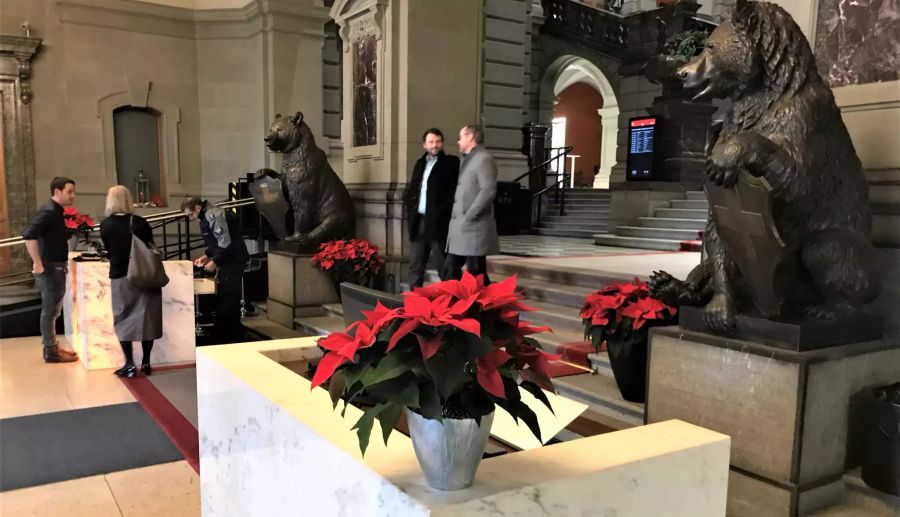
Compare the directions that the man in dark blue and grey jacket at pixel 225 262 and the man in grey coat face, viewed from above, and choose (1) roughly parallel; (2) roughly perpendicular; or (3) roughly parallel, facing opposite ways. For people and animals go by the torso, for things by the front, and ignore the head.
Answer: roughly parallel

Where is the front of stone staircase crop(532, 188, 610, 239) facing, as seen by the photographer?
facing the viewer

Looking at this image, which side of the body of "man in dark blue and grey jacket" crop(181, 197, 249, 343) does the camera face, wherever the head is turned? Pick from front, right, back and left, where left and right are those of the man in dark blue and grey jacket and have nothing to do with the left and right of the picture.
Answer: left

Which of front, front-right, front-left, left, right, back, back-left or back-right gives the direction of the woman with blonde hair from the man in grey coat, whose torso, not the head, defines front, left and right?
front

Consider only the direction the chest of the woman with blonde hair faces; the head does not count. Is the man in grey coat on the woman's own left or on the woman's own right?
on the woman's own right

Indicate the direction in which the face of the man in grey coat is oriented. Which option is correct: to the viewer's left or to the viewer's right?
to the viewer's left

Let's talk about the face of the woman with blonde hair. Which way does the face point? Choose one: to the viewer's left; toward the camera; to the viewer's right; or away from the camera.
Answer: away from the camera

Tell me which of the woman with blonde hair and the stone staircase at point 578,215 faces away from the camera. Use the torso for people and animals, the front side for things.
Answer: the woman with blonde hair

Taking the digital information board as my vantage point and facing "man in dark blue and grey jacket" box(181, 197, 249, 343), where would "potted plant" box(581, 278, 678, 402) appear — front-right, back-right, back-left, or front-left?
front-left

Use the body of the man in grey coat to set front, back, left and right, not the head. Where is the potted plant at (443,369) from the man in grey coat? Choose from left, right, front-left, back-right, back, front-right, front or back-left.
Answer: left

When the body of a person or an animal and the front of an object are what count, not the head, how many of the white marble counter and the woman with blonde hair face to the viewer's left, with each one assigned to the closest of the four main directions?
0

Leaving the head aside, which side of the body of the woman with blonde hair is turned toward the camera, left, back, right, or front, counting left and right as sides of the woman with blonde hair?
back

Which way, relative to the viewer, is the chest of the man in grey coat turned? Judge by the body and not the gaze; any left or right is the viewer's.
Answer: facing to the left of the viewer

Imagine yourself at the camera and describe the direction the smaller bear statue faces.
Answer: facing to the left of the viewer
